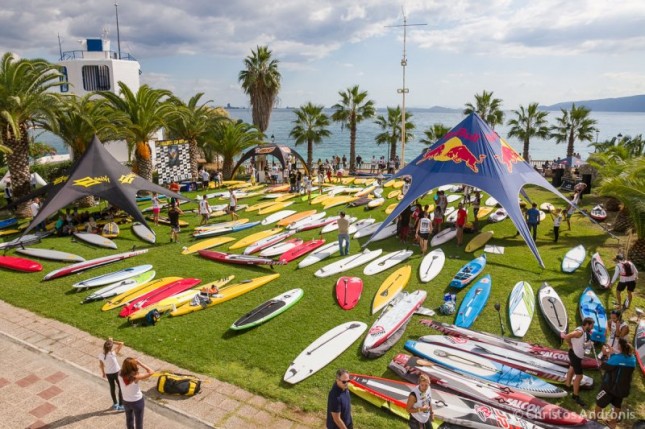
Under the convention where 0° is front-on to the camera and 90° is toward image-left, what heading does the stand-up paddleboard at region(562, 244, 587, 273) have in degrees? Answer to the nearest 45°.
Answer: approximately 225°

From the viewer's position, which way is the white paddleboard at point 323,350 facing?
facing away from the viewer and to the right of the viewer

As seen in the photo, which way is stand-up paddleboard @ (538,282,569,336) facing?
away from the camera

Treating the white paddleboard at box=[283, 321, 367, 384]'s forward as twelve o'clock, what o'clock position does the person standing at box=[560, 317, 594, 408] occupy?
The person standing is roughly at 2 o'clock from the white paddleboard.

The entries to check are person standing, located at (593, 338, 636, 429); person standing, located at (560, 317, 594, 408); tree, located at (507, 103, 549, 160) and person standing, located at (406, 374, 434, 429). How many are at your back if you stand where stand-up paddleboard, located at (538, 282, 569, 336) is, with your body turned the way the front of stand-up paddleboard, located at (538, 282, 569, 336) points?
3

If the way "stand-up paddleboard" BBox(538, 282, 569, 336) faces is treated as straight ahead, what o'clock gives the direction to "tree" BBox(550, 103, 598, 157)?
The tree is roughly at 12 o'clock from the stand-up paddleboard.

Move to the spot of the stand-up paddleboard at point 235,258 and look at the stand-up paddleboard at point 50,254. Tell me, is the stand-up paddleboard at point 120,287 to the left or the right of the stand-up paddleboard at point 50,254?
left

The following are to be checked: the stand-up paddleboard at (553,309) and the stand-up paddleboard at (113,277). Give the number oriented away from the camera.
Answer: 1

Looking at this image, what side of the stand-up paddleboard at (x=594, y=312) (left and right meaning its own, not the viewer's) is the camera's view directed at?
back
